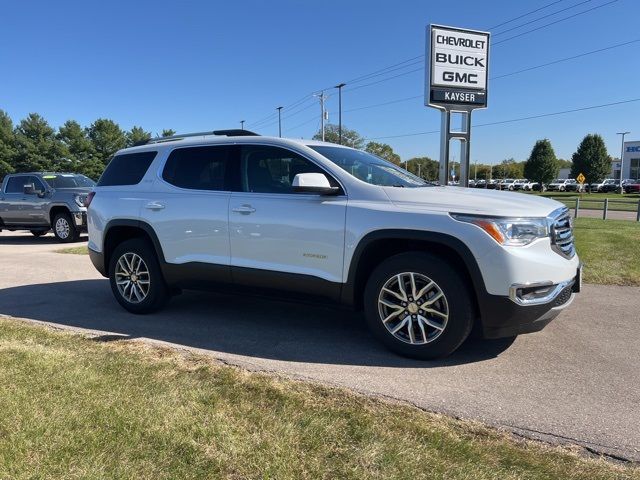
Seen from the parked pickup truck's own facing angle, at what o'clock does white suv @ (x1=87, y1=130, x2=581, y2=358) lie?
The white suv is roughly at 1 o'clock from the parked pickup truck.

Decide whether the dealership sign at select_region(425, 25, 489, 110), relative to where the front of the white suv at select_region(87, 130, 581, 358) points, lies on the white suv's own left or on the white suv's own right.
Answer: on the white suv's own left

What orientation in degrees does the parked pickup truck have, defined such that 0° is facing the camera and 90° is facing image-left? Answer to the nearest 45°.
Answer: approximately 315°

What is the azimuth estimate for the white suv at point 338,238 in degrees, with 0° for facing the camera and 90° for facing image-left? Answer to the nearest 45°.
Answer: approximately 315°

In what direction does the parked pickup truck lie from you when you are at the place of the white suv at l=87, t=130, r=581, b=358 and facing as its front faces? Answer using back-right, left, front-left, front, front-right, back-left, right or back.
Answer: back
